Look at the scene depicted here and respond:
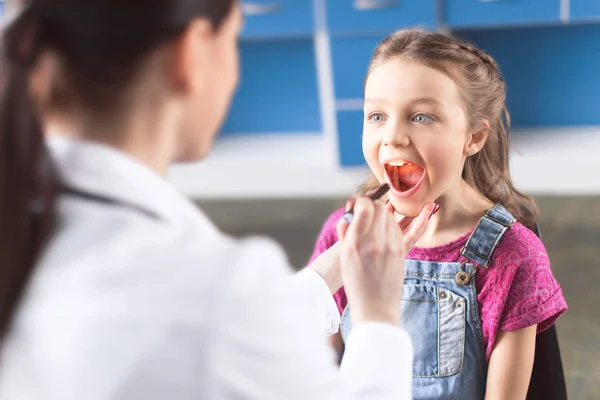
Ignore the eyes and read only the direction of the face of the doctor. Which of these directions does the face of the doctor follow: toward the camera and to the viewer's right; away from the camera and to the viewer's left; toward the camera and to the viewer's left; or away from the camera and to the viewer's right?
away from the camera and to the viewer's right

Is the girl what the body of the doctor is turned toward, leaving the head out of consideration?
yes

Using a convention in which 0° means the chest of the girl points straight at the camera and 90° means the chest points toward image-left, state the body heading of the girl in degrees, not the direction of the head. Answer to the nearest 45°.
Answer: approximately 45°

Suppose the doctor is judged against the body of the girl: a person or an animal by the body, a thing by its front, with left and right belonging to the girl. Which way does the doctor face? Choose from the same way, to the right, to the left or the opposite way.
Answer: the opposite way

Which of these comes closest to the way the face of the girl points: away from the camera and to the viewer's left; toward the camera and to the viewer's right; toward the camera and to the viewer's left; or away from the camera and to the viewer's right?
toward the camera and to the viewer's left

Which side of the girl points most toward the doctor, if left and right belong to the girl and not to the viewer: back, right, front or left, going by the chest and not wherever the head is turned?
front

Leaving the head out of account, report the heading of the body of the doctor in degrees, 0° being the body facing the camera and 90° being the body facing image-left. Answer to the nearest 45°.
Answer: approximately 225°
